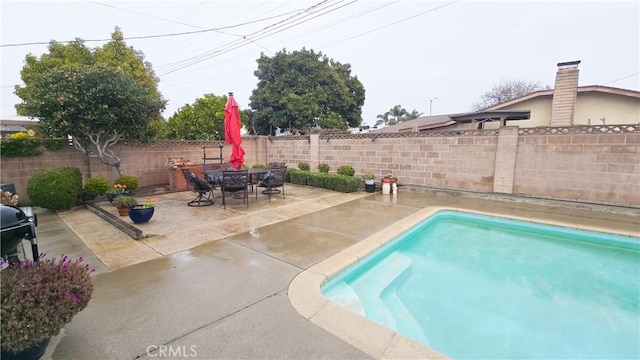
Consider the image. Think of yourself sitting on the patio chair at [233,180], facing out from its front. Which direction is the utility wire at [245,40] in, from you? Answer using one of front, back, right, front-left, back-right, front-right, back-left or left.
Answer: front

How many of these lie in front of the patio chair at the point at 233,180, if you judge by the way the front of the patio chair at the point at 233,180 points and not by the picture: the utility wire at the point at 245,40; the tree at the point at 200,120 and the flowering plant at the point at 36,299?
2

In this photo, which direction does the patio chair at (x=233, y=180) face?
away from the camera

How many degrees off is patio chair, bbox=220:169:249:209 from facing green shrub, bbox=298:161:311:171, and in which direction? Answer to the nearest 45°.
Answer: approximately 45° to its right

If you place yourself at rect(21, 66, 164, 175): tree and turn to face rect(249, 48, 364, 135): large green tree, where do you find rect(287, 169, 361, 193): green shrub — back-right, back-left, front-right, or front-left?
front-right

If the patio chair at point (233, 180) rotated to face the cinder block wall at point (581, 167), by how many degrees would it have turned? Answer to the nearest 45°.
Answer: approximately 90° to its right

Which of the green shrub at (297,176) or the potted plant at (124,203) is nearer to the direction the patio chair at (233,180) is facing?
the green shrub

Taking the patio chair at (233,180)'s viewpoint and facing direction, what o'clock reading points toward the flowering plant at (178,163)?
The flowering plant is roughly at 11 o'clock from the patio chair.

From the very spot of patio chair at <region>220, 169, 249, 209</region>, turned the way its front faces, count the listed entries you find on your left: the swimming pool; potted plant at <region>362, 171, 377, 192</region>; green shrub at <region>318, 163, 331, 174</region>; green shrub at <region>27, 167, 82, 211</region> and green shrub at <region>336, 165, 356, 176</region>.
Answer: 1
